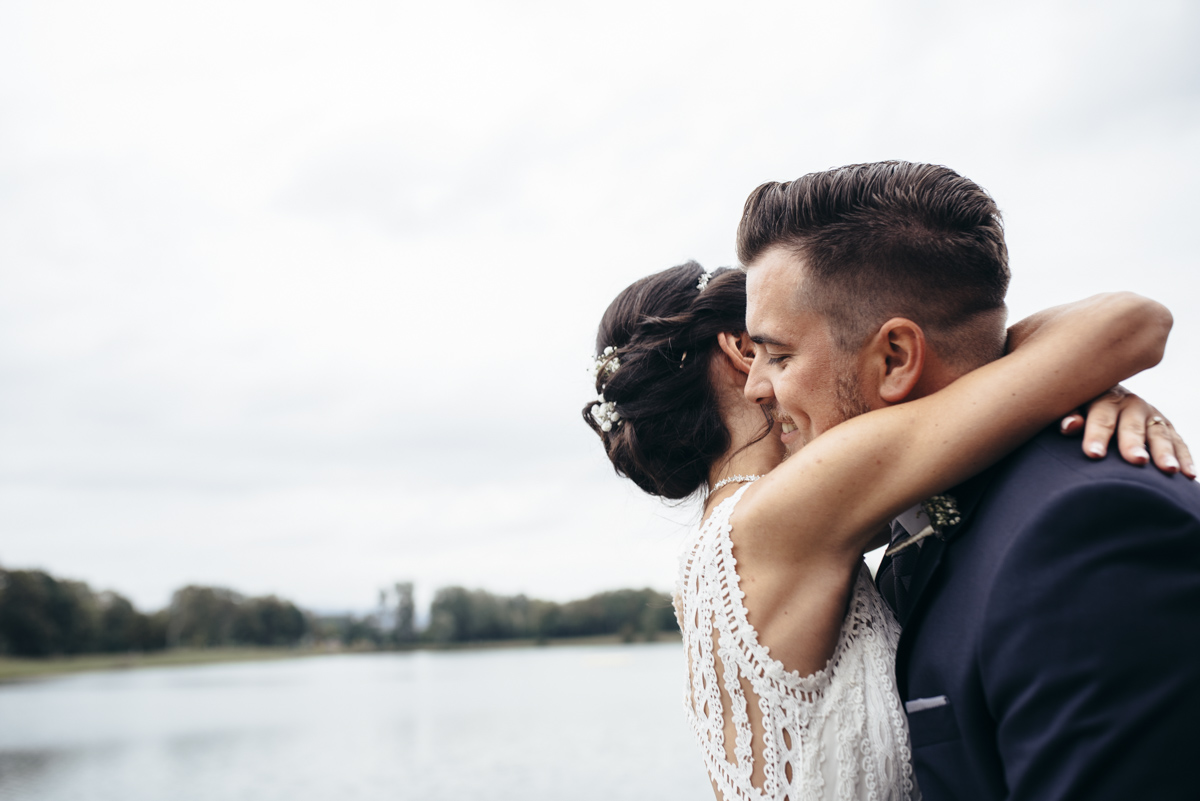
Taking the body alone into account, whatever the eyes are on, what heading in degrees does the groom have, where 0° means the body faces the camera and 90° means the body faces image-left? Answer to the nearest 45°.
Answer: approximately 90°

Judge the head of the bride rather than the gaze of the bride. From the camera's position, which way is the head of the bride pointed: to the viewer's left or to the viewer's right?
to the viewer's right

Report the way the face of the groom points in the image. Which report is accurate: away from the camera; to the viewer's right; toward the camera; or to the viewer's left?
to the viewer's left
